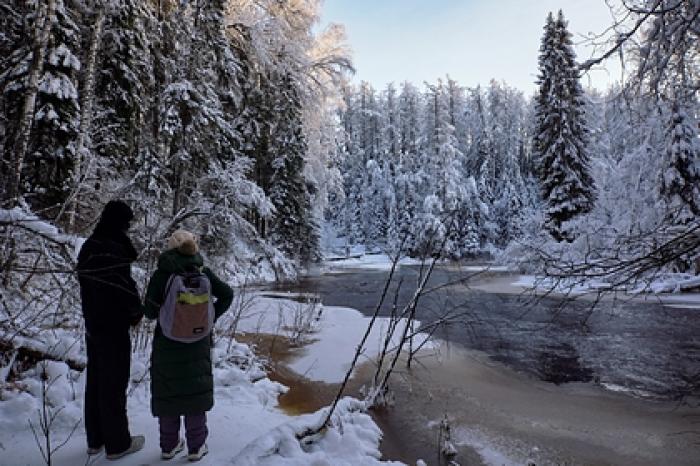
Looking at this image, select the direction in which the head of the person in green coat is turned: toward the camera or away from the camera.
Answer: away from the camera

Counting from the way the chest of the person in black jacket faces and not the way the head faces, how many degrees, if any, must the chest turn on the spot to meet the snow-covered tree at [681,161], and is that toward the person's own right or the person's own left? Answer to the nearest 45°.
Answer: approximately 45° to the person's own right

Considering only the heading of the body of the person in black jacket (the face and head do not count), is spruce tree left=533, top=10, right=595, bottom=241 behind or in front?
in front

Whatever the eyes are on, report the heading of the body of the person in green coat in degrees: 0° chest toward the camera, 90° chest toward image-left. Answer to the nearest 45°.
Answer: approximately 180°

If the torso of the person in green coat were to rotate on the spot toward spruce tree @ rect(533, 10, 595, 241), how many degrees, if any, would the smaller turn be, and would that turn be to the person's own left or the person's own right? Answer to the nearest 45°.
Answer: approximately 45° to the person's own right

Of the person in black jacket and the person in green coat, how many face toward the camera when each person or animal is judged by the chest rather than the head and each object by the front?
0

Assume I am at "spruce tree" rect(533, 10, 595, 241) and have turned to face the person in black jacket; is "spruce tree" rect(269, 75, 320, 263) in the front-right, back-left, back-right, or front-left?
front-right

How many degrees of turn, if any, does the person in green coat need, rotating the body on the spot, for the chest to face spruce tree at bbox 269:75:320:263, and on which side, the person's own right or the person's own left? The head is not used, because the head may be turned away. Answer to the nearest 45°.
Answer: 0° — they already face it

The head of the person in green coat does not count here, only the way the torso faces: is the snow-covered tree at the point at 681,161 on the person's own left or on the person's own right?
on the person's own right

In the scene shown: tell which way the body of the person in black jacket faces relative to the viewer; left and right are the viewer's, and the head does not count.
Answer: facing away from the viewer and to the right of the viewer

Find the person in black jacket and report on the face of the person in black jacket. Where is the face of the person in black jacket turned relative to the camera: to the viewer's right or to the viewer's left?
to the viewer's right
